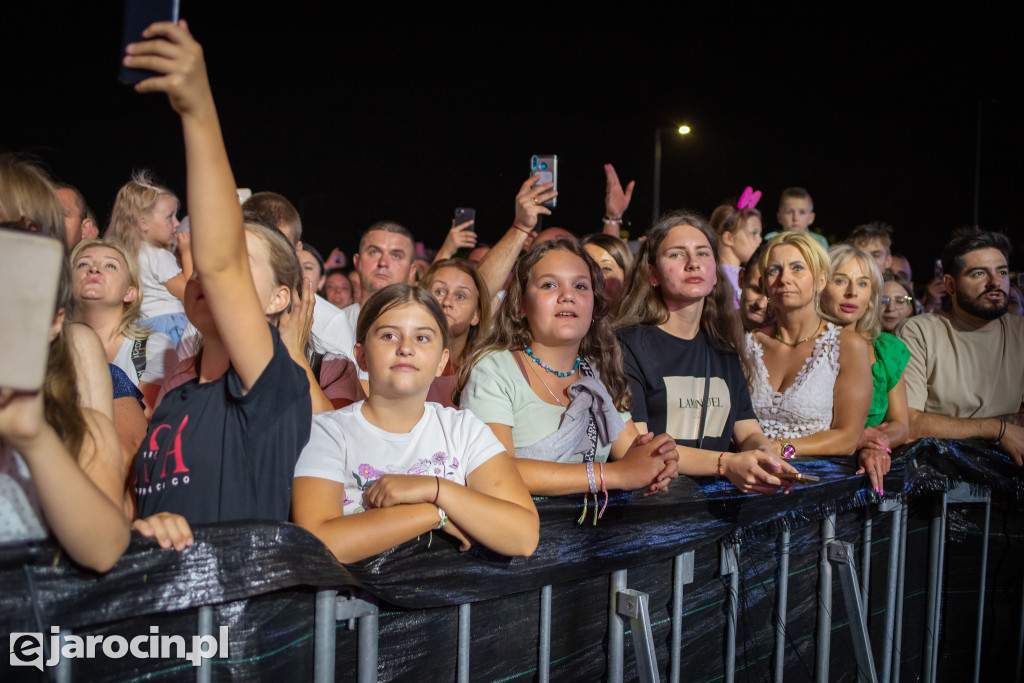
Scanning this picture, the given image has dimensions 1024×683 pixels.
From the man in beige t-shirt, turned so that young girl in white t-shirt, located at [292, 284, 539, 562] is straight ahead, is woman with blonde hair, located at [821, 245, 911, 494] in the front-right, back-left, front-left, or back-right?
front-right

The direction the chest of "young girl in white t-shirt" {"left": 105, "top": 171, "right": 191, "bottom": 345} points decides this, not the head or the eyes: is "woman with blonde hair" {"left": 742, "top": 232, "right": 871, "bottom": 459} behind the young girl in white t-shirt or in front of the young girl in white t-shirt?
in front

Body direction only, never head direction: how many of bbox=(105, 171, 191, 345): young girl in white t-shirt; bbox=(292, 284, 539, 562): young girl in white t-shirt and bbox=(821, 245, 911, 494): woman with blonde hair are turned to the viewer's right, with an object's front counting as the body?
1

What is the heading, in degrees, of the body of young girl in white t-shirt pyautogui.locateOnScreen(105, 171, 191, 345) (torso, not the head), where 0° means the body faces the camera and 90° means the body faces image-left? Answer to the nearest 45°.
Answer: approximately 270°

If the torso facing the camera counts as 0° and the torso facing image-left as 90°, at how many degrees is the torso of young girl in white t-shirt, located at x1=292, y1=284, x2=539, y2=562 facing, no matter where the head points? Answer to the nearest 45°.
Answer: approximately 0°

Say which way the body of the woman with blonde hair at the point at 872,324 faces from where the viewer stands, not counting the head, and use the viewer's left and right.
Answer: facing the viewer and to the left of the viewer

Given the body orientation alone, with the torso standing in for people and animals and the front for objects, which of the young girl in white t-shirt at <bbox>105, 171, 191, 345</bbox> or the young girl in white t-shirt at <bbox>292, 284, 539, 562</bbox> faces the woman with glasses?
the young girl in white t-shirt at <bbox>105, 171, 191, 345</bbox>
